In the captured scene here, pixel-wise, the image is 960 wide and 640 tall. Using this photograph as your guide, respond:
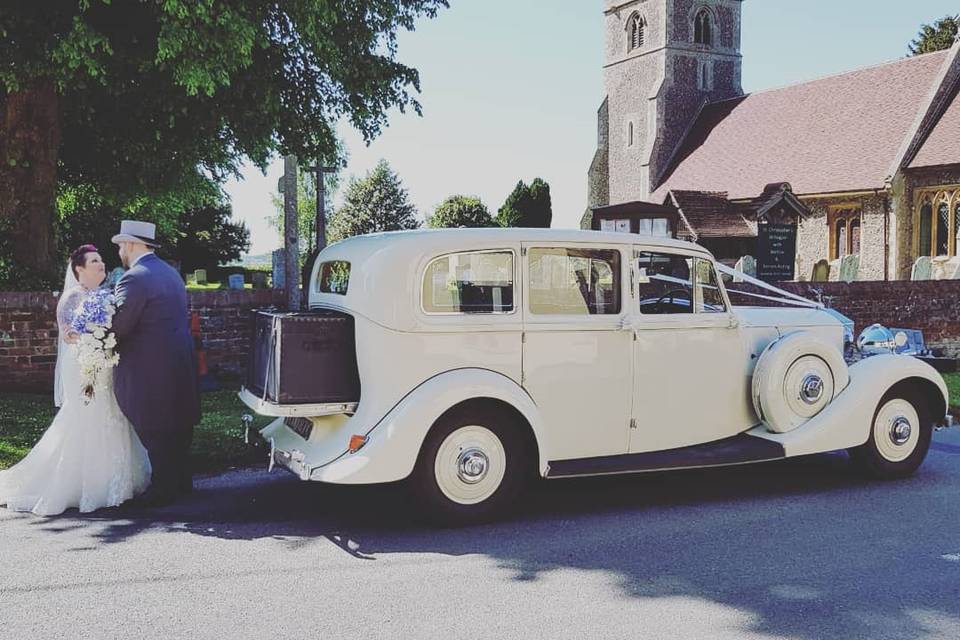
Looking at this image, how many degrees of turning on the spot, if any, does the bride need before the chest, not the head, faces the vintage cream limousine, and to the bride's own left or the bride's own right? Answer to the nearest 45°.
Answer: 0° — they already face it

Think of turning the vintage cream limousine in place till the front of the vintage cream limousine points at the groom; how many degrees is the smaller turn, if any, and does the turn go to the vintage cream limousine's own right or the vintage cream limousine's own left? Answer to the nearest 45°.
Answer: approximately 135° to the vintage cream limousine's own left

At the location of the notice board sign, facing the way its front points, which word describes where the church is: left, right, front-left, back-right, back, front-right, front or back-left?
back

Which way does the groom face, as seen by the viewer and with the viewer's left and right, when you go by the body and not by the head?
facing away from the viewer and to the left of the viewer

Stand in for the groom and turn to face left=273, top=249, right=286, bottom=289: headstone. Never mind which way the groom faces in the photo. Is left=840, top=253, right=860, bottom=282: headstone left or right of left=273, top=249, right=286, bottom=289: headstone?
right

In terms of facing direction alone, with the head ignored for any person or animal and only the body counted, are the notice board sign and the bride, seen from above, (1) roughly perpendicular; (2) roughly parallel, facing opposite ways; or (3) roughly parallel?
roughly perpendicular

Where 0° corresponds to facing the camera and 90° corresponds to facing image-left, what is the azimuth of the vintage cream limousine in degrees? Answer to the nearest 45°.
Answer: approximately 225°

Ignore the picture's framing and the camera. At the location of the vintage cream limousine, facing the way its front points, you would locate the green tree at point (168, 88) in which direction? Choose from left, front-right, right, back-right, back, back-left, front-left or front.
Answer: left

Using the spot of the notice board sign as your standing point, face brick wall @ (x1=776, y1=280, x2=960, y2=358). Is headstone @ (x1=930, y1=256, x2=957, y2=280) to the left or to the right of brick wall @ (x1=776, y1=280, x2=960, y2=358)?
left

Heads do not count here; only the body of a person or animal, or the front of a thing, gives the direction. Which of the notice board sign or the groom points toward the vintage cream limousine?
the notice board sign

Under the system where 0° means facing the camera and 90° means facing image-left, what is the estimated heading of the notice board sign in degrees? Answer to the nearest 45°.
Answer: approximately 0°
